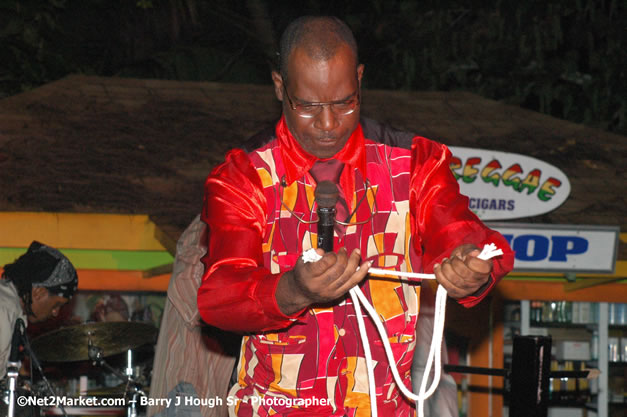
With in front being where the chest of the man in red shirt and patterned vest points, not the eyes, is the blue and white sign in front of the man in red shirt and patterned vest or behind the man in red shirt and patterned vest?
behind

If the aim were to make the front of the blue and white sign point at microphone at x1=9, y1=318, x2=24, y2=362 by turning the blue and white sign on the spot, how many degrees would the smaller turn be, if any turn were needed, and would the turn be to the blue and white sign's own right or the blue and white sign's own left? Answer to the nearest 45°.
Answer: approximately 45° to the blue and white sign's own right

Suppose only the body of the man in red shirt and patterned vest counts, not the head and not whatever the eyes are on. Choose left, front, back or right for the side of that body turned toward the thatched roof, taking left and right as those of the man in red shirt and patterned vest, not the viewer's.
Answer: back

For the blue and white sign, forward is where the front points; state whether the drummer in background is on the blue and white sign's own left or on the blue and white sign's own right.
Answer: on the blue and white sign's own right

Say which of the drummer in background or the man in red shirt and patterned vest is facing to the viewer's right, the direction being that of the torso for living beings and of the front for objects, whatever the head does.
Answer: the drummer in background
